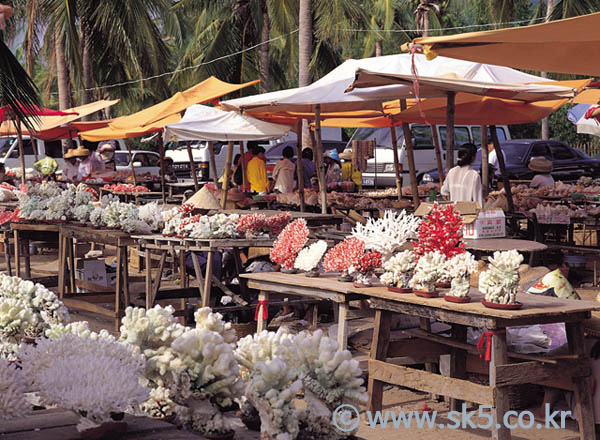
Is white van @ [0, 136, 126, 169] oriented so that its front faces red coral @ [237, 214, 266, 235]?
no

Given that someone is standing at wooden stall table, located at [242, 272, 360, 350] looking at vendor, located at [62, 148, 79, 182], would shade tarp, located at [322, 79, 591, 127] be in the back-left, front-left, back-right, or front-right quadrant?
front-right

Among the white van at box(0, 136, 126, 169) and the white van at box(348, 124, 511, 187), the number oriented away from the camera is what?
0
